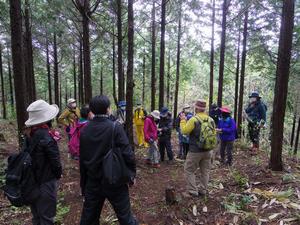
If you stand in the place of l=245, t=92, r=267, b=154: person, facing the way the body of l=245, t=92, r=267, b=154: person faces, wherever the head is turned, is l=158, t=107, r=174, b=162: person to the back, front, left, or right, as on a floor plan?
front

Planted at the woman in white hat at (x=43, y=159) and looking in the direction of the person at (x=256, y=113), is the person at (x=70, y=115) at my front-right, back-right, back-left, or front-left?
front-left

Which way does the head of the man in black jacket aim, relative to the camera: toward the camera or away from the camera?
away from the camera

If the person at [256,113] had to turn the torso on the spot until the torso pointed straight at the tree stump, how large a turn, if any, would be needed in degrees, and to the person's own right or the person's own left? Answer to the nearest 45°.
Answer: approximately 45° to the person's own left

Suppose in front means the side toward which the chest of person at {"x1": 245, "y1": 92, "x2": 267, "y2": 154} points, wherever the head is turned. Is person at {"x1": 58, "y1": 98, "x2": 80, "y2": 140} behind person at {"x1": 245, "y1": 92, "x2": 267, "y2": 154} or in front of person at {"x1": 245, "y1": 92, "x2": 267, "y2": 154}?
in front

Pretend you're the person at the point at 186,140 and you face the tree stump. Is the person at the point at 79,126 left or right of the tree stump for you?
right

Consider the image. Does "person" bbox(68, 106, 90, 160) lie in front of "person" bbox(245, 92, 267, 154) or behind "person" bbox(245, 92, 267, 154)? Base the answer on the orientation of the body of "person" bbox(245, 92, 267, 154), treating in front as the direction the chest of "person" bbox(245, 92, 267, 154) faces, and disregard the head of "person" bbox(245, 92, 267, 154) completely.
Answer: in front

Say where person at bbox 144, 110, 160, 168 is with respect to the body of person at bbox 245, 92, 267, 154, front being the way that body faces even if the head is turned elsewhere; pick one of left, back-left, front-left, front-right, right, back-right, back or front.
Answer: front

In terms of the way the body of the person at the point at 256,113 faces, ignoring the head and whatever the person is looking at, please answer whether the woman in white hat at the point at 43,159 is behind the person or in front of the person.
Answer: in front

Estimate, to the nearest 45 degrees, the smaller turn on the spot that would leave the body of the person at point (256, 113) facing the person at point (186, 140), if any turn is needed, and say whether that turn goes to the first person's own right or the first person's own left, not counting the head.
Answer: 0° — they already face them

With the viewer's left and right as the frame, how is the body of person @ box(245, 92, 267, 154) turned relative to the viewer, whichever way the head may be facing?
facing the viewer and to the left of the viewer
